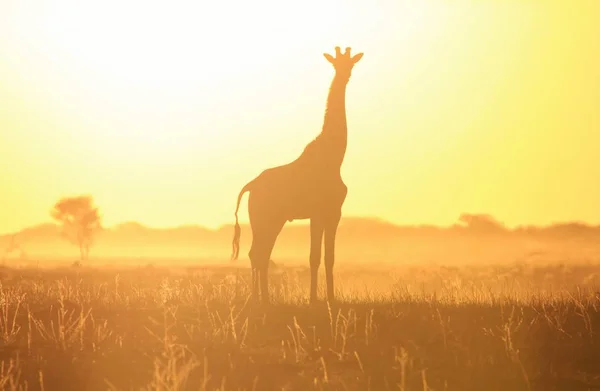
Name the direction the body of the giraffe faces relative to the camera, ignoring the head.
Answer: to the viewer's right
